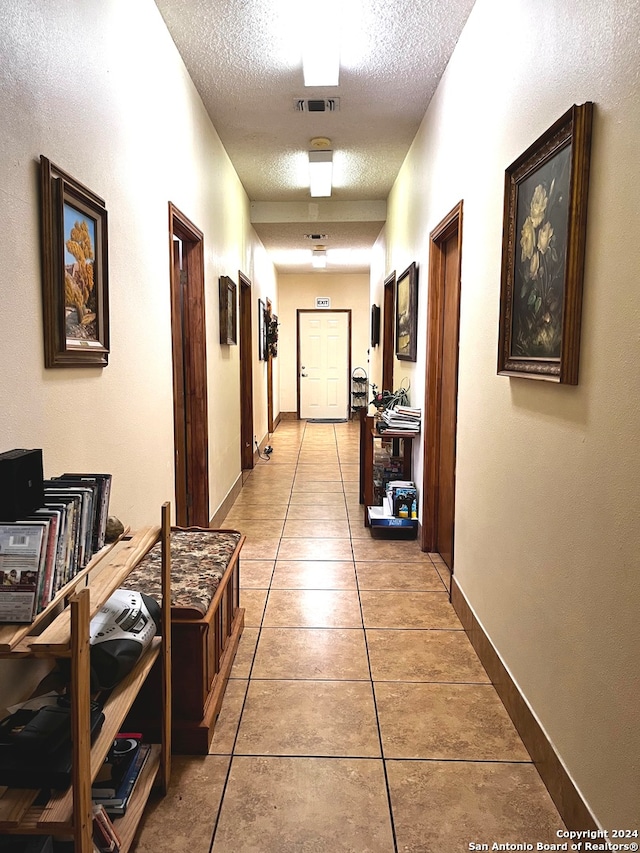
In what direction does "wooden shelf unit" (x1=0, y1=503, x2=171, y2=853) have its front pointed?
to the viewer's right

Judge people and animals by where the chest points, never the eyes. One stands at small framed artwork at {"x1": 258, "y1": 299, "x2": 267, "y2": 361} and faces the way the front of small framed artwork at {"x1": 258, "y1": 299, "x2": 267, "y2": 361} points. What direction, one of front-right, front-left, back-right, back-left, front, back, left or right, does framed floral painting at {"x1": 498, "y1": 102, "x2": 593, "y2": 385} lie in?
right

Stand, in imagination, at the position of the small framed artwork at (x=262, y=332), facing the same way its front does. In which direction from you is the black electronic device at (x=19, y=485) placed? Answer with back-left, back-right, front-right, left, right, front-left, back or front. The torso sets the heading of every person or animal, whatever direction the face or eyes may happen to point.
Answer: right

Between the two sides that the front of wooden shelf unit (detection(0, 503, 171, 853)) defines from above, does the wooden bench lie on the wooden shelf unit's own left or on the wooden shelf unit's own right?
on the wooden shelf unit's own left

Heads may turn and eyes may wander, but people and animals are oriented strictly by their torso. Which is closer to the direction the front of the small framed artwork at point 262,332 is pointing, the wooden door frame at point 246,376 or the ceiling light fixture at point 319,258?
the ceiling light fixture

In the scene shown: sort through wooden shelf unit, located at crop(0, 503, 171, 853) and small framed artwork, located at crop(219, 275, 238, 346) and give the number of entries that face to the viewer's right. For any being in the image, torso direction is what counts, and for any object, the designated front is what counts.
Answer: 2

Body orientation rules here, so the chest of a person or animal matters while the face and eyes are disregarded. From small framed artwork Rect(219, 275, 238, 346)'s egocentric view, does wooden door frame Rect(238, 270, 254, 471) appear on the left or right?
on its left

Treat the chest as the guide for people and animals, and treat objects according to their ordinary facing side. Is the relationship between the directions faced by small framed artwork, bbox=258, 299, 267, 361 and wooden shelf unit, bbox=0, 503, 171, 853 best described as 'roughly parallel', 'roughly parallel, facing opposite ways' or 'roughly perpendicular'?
roughly parallel

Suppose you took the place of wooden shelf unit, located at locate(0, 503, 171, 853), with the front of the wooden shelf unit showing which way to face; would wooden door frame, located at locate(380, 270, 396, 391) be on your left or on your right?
on your left

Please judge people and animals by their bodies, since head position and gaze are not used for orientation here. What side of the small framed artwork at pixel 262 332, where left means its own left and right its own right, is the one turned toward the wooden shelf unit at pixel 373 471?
right

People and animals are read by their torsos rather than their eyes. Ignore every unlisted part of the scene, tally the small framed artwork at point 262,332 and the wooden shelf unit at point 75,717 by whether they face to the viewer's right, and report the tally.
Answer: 2

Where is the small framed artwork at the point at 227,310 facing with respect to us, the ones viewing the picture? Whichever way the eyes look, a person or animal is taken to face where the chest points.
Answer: facing to the right of the viewer

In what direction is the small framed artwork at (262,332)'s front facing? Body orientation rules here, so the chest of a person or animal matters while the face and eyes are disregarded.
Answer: to the viewer's right
